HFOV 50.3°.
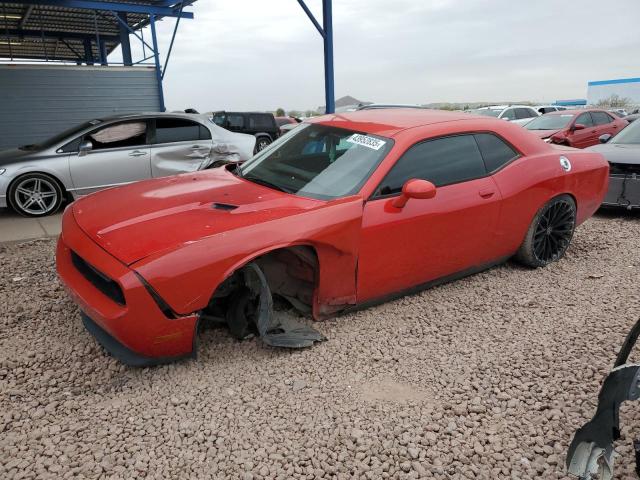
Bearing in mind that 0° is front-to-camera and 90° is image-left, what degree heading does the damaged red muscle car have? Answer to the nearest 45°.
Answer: approximately 45°

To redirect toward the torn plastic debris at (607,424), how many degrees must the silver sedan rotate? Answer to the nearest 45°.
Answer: approximately 90° to its left

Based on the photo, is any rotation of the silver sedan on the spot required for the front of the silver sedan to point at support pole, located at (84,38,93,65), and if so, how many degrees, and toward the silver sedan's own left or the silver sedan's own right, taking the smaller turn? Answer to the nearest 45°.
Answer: approximately 90° to the silver sedan's own right

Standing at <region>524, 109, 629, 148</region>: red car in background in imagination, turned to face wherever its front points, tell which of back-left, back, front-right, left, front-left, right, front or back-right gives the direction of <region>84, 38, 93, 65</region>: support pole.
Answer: front-right

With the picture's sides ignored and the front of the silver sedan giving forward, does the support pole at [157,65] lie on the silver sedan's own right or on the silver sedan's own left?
on the silver sedan's own right

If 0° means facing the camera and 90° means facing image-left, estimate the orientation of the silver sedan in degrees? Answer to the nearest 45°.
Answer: approximately 90°
